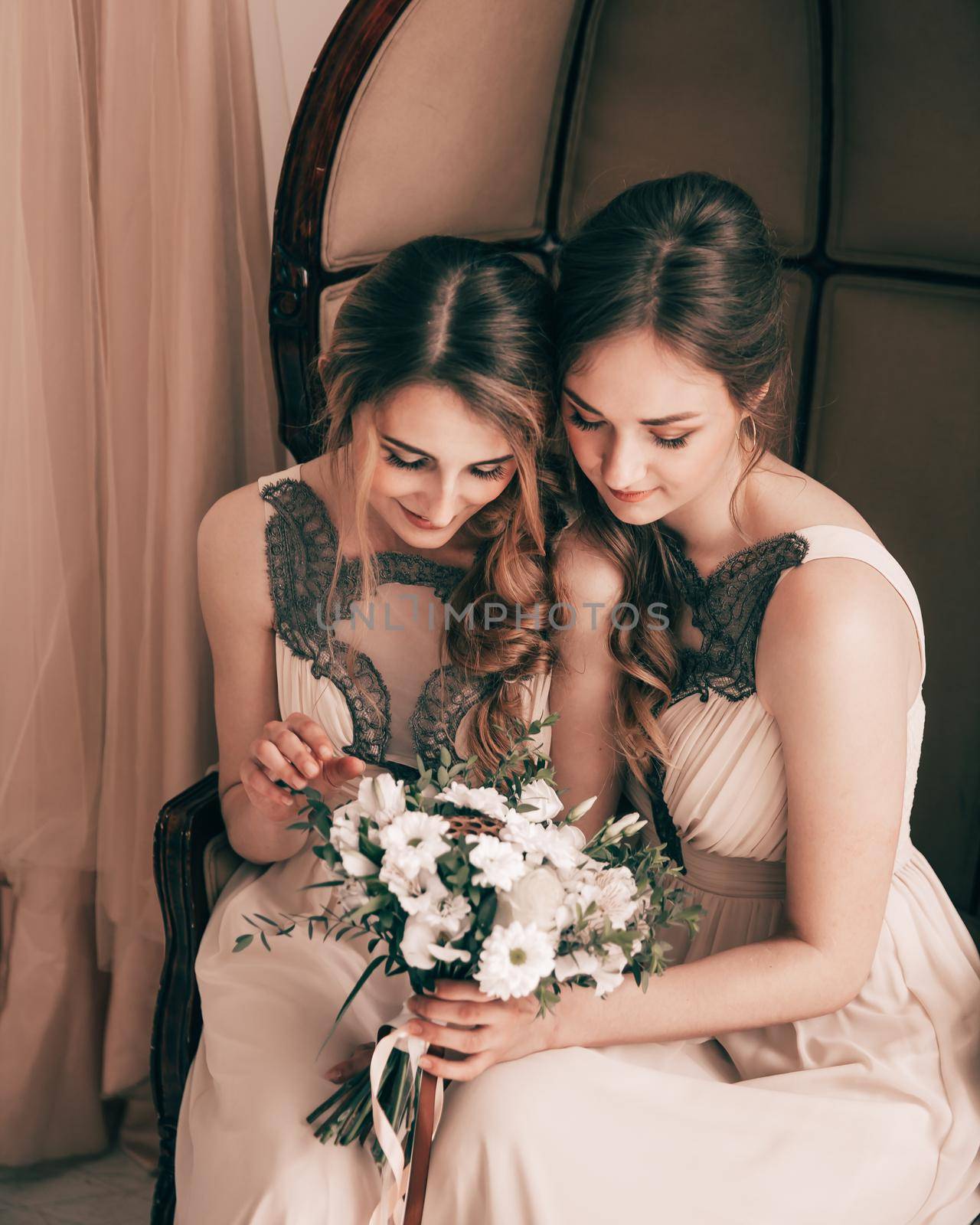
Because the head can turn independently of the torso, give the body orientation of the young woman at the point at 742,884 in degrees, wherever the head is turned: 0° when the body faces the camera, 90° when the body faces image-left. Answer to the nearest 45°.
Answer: approximately 45°

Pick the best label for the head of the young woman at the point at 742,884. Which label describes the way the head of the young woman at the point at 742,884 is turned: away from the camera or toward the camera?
toward the camera

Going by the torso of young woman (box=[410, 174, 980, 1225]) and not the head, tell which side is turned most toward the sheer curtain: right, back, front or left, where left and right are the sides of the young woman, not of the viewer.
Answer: right
